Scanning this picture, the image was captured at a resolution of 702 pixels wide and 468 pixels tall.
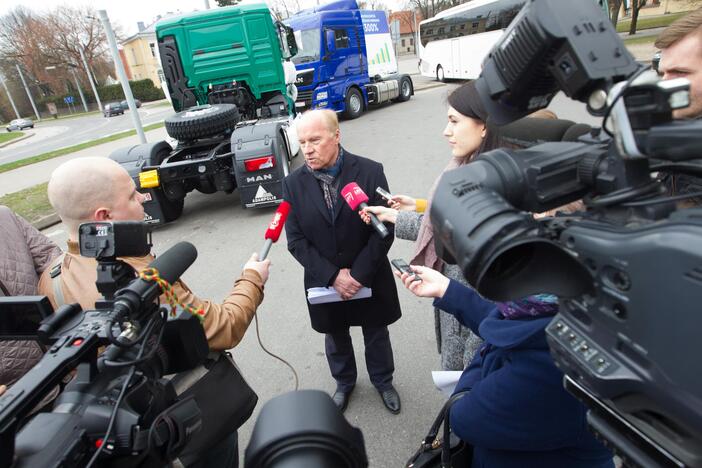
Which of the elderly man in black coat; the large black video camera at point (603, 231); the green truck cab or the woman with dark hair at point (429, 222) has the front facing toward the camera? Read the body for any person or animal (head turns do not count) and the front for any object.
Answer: the elderly man in black coat

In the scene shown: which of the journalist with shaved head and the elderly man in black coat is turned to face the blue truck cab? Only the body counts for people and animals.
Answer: the journalist with shaved head

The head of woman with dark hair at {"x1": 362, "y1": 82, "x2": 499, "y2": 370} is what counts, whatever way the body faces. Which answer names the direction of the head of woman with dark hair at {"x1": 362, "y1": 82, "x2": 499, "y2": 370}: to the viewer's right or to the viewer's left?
to the viewer's left

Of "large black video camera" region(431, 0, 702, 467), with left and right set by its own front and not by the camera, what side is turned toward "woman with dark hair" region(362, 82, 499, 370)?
front

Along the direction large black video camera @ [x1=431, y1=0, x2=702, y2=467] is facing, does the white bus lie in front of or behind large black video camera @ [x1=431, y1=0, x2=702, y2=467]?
in front

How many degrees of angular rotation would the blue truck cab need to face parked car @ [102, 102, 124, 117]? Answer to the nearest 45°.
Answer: approximately 90° to its right

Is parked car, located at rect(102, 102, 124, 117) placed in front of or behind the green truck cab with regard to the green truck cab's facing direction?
in front

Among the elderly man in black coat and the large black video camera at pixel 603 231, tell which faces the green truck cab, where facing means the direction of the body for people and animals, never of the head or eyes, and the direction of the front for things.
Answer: the large black video camera

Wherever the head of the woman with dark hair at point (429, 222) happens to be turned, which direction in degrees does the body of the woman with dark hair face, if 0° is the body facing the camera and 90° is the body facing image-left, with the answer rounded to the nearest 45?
approximately 90°

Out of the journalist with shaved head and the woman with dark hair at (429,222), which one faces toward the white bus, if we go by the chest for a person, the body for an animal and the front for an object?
the journalist with shaved head

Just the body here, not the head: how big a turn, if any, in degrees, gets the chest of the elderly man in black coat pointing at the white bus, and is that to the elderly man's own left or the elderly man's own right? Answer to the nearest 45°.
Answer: approximately 180°

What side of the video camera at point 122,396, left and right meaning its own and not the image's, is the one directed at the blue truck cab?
front

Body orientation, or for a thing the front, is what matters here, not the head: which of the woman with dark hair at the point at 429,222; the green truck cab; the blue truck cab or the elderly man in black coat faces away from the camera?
the green truck cab

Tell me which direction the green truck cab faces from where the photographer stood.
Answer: facing away from the viewer
